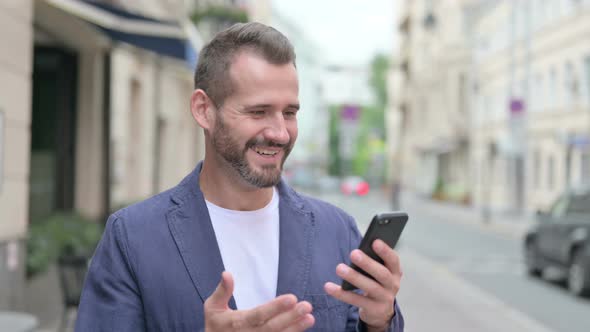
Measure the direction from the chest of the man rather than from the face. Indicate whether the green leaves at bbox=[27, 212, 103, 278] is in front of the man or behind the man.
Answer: behind

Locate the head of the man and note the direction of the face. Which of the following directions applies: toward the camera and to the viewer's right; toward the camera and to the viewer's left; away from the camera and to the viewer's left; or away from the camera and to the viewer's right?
toward the camera and to the viewer's right

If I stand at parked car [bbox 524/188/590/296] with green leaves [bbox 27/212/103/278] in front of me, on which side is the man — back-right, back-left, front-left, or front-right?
front-left

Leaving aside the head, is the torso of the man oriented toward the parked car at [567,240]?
no

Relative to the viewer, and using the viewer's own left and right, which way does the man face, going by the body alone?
facing the viewer and to the right of the viewer
